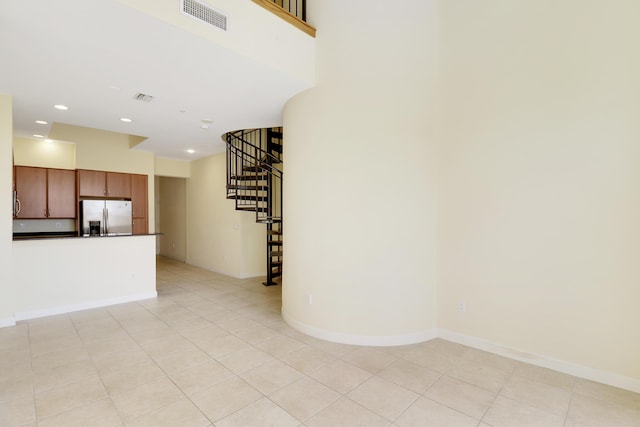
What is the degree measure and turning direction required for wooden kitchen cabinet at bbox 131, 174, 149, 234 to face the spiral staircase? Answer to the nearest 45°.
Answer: approximately 45° to its left

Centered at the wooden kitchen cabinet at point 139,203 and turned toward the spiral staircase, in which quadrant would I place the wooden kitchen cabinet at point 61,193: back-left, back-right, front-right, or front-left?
back-right

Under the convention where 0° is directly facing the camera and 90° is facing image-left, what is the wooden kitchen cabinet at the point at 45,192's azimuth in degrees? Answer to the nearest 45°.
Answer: approximately 0°

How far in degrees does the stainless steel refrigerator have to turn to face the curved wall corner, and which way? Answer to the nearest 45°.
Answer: approximately 45° to its left

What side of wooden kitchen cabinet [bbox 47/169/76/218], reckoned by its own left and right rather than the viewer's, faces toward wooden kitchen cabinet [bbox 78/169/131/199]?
left

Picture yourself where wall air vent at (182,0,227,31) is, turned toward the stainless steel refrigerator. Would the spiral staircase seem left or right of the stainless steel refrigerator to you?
right

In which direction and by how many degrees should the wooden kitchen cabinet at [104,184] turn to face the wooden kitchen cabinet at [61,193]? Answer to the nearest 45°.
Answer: approximately 90° to its right

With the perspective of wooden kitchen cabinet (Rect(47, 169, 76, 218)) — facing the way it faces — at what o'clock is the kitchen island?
The kitchen island is roughly at 12 o'clock from the wooden kitchen cabinet.

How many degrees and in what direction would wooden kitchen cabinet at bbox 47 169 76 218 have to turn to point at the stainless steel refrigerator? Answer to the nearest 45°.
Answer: approximately 90° to its left
